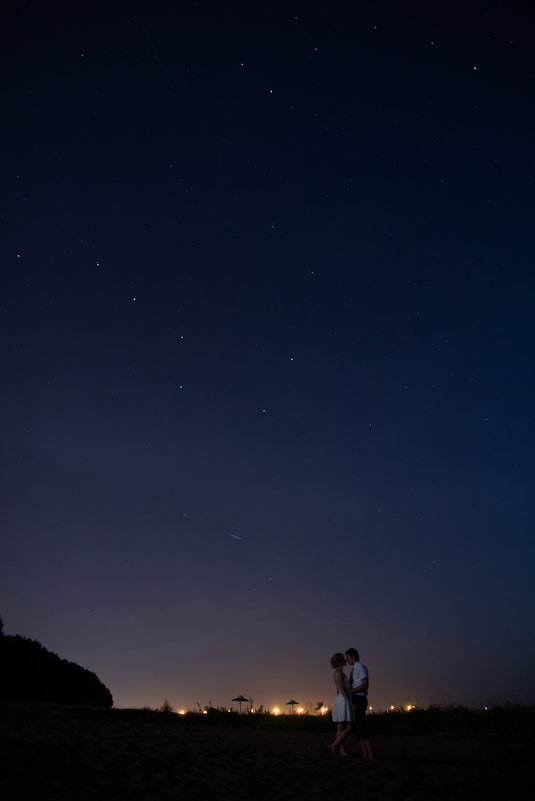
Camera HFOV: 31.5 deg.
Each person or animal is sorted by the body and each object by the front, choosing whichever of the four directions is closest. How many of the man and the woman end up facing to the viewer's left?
1

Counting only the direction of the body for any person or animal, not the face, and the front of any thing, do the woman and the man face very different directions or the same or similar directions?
very different directions

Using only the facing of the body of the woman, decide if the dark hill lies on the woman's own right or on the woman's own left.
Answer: on the woman's own left

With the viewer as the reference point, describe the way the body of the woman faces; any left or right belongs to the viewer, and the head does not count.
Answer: facing to the right of the viewer

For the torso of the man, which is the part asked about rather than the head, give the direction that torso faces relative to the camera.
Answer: to the viewer's left
